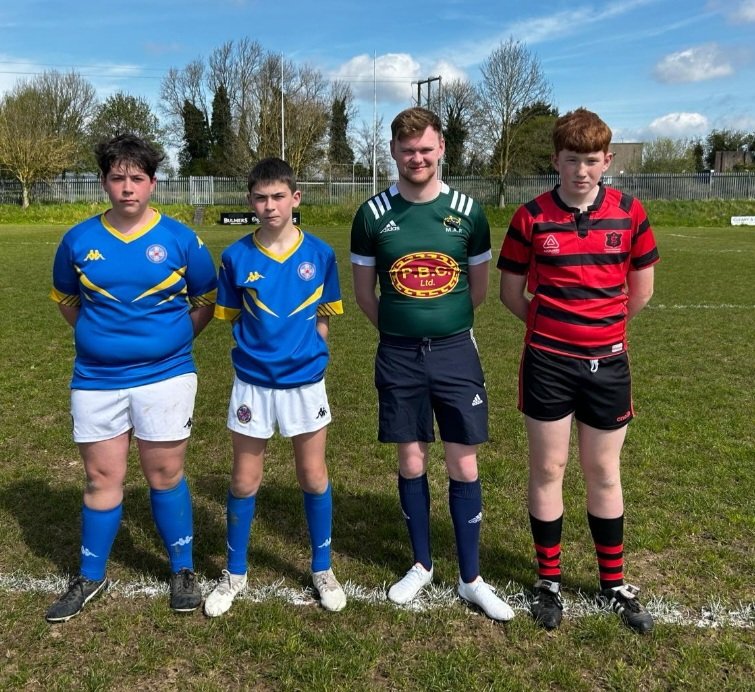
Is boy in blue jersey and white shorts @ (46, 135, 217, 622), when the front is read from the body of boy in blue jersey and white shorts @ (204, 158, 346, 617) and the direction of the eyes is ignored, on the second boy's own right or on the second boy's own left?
on the second boy's own right

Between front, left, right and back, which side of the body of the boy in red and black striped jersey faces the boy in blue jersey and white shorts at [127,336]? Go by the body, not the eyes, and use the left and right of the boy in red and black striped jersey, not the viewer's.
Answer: right

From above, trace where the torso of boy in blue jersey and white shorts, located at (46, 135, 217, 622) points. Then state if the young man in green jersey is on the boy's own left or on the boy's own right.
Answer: on the boy's own left

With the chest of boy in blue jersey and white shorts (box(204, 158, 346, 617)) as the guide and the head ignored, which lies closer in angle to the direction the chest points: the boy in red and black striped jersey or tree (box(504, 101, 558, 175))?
the boy in red and black striped jersey

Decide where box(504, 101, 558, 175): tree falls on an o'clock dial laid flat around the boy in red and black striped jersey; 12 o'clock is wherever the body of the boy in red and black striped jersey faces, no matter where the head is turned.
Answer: The tree is roughly at 6 o'clock from the boy in red and black striped jersey.

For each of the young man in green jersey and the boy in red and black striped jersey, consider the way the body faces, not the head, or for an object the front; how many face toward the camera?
2

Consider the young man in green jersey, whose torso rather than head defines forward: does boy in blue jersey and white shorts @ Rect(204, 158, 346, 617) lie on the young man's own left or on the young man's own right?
on the young man's own right

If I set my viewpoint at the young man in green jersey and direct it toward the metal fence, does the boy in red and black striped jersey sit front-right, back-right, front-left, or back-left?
back-right

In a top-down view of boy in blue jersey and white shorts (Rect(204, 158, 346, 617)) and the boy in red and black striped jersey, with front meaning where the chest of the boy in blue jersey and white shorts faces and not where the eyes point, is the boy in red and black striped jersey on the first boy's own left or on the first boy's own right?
on the first boy's own left

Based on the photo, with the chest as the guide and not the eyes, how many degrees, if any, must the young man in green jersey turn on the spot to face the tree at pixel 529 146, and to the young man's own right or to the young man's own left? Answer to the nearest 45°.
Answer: approximately 180°
